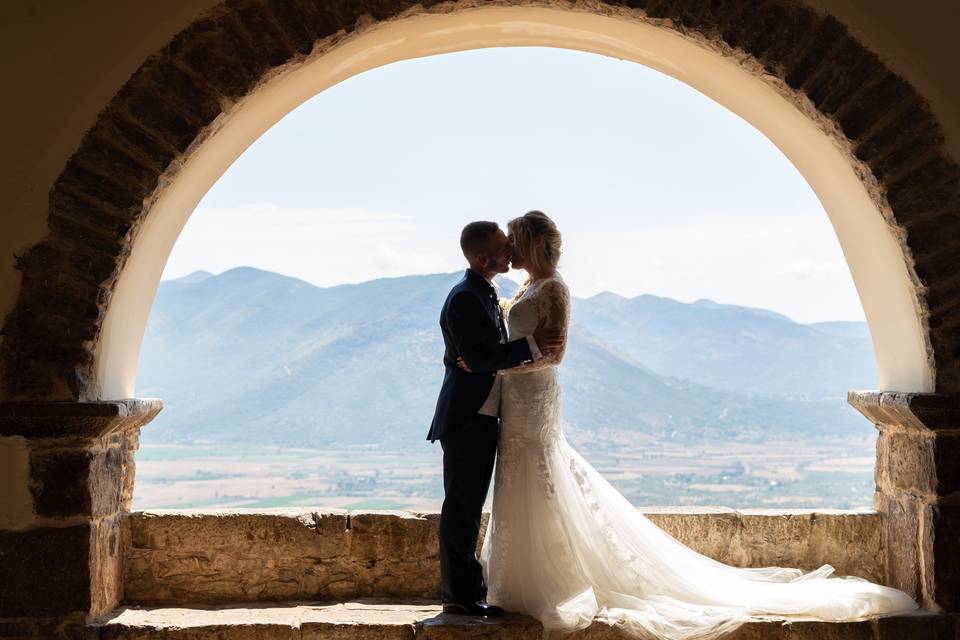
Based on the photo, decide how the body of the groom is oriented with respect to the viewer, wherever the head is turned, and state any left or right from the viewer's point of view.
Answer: facing to the right of the viewer

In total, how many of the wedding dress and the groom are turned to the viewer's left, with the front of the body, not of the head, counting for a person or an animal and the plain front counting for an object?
1

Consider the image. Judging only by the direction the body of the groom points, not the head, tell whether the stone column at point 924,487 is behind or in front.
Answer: in front

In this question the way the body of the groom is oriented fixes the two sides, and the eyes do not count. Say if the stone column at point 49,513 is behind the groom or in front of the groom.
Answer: behind

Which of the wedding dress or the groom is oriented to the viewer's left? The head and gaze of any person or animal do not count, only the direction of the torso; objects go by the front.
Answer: the wedding dress

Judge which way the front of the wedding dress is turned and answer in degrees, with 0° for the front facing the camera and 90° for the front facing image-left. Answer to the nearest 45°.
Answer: approximately 90°

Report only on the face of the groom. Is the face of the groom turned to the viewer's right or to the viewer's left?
to the viewer's right

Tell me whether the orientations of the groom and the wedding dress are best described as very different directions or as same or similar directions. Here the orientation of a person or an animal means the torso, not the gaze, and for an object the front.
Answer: very different directions
